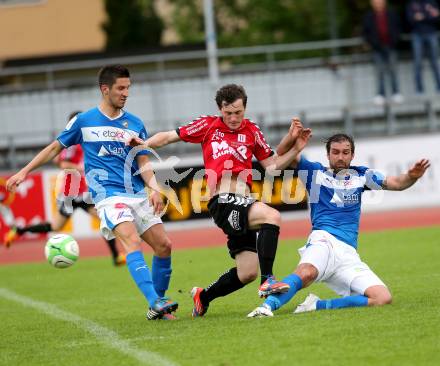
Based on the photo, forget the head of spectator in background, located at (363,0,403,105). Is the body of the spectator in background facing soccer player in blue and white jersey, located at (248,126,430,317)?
yes

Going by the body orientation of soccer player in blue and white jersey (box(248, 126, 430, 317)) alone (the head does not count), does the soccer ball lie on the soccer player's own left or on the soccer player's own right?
on the soccer player's own right

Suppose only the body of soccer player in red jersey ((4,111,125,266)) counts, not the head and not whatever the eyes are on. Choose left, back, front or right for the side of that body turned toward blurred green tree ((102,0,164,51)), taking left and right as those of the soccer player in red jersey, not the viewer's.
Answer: left

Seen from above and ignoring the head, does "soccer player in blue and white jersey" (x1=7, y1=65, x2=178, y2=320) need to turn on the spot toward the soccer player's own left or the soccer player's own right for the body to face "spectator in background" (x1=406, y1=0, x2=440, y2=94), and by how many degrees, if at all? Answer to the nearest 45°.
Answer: approximately 90° to the soccer player's own left

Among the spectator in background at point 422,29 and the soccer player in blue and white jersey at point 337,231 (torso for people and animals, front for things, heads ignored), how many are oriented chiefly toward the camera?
2

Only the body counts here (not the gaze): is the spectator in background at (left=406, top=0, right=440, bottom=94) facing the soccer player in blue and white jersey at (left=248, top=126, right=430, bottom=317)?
yes

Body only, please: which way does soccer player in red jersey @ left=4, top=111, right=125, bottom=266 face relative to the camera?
to the viewer's right

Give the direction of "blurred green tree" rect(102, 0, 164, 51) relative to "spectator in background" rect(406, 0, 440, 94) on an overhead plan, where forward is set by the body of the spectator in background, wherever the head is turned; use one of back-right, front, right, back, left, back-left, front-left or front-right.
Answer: back-right
